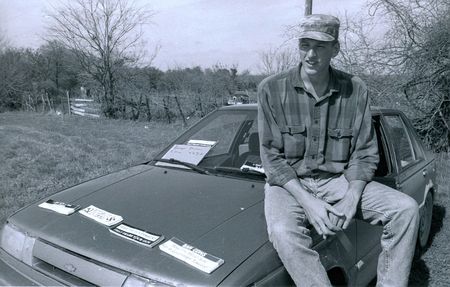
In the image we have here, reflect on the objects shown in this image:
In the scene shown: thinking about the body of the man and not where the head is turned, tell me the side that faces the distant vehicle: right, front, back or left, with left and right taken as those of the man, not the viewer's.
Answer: back

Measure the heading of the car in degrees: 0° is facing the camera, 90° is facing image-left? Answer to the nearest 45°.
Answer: approximately 45°

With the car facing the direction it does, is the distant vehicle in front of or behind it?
behind

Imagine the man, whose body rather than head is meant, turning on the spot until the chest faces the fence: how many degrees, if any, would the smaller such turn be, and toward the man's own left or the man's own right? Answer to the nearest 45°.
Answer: approximately 135° to the man's own right

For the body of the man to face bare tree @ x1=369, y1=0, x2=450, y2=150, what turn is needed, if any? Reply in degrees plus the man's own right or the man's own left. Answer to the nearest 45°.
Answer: approximately 180°

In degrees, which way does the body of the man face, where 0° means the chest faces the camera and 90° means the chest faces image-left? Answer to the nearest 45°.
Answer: approximately 0°

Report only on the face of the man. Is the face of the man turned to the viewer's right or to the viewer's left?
to the viewer's left

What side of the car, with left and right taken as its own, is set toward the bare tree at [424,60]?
back
